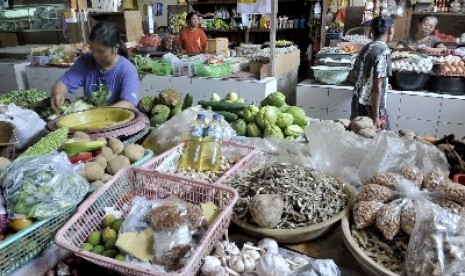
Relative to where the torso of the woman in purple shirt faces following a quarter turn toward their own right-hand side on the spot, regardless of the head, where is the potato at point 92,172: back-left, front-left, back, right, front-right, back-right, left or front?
back-left

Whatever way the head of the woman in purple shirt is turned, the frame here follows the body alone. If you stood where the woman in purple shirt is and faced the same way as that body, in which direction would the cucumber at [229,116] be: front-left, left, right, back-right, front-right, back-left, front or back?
left

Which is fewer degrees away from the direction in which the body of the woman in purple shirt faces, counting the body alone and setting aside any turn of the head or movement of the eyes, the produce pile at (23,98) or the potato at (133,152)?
the potato

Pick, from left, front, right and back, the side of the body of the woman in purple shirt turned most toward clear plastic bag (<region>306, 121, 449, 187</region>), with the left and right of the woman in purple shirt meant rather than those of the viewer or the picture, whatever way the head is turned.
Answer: left

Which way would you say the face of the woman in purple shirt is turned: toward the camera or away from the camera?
toward the camera

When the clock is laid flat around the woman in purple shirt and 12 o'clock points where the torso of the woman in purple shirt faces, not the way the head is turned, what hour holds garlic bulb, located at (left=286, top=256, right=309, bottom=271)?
The garlic bulb is roughly at 10 o'clock from the woman in purple shirt.

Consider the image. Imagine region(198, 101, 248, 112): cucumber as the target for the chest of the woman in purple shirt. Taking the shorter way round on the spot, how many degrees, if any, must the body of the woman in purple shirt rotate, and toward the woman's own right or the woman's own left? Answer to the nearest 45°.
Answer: approximately 90° to the woman's own left

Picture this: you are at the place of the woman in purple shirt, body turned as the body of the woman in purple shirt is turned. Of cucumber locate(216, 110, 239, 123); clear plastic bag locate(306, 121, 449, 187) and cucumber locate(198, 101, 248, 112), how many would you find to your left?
3

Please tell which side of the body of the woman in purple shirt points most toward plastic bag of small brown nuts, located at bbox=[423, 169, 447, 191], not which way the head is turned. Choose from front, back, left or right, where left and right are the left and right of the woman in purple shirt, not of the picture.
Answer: left

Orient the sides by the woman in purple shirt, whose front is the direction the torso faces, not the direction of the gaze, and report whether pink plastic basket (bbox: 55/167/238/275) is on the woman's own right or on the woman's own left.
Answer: on the woman's own left

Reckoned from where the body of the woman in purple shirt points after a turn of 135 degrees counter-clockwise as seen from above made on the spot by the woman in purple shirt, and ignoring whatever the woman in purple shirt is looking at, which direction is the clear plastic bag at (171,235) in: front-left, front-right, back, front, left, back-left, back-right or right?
right

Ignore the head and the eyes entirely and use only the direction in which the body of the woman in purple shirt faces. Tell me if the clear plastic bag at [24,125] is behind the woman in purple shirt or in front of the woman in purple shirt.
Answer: in front

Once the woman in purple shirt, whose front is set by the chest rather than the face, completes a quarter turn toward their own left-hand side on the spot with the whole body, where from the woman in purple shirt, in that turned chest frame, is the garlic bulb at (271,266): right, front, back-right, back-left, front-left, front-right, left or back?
front-right

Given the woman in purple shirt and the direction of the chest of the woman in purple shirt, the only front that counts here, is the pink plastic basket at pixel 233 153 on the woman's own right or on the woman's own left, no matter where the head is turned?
on the woman's own left

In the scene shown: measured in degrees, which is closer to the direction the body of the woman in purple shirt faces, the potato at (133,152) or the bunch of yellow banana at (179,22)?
the potato

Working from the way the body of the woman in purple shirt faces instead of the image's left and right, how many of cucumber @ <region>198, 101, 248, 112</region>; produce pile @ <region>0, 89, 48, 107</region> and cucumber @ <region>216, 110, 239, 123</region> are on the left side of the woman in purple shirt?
2

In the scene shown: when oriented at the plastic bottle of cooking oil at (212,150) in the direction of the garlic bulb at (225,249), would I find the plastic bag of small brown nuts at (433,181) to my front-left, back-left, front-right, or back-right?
front-left

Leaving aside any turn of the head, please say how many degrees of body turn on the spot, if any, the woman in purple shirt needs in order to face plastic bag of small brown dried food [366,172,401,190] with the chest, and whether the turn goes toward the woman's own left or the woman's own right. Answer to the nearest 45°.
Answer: approximately 90° to the woman's own left
